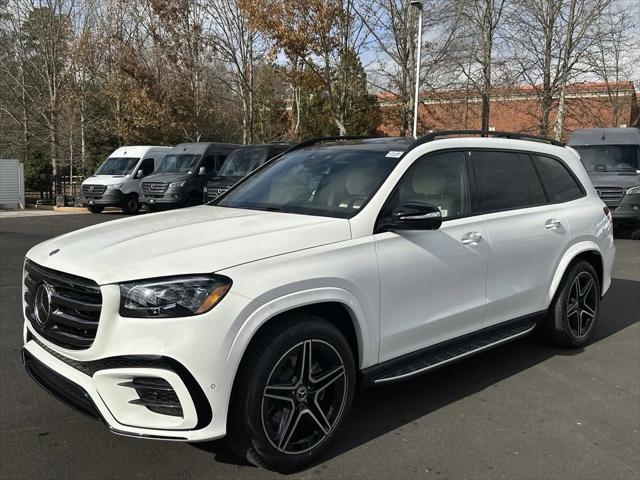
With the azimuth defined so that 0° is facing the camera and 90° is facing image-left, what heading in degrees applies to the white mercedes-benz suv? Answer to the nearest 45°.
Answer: approximately 45°

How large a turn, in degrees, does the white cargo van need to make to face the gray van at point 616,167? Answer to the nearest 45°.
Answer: approximately 90° to its left

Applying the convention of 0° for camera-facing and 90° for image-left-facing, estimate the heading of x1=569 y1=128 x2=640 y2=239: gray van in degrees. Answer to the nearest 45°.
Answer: approximately 0°

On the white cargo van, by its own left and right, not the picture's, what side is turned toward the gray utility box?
right

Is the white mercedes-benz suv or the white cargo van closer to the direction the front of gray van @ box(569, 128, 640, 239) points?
the white mercedes-benz suv

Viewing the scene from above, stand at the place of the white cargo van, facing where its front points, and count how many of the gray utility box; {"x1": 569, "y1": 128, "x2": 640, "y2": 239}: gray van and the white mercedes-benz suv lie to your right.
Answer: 1

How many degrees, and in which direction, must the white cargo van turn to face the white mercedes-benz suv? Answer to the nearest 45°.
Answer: approximately 45° to its left

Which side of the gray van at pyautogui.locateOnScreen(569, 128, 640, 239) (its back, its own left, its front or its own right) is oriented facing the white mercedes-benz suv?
front

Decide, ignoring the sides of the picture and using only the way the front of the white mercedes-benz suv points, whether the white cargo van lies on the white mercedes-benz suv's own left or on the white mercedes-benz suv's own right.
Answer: on the white mercedes-benz suv's own right

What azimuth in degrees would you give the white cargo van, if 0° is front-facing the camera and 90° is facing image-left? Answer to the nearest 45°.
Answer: approximately 45°

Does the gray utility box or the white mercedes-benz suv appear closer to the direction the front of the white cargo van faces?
the white mercedes-benz suv
